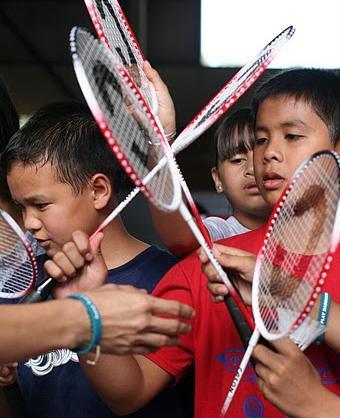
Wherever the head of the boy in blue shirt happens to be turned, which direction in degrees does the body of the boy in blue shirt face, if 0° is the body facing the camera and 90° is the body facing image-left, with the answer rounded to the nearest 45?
approximately 45°

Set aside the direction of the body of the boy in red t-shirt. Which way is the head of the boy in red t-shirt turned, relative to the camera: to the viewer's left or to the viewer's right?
to the viewer's left

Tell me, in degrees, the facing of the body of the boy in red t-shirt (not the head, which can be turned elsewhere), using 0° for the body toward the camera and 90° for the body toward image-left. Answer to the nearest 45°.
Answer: approximately 45°
